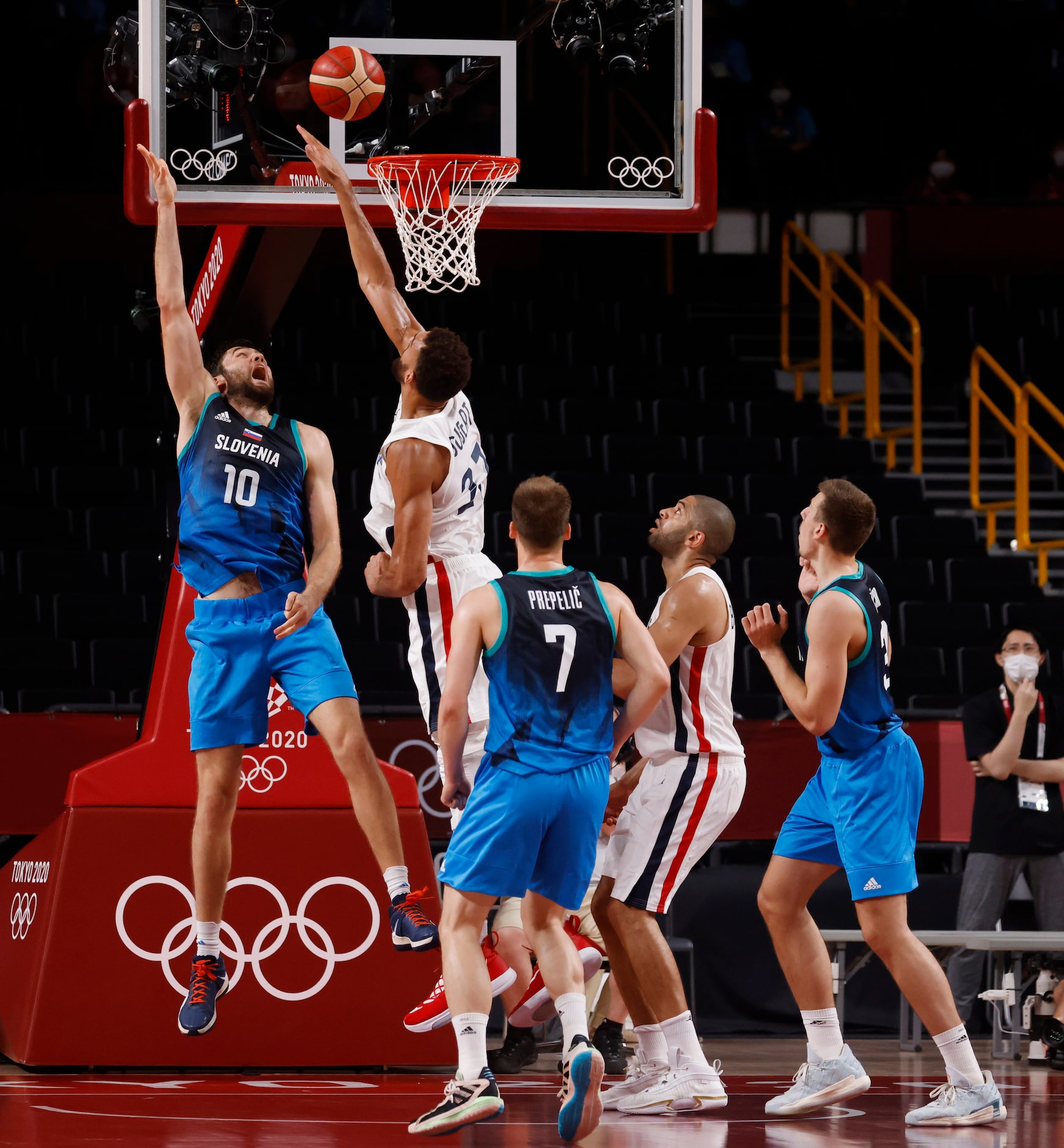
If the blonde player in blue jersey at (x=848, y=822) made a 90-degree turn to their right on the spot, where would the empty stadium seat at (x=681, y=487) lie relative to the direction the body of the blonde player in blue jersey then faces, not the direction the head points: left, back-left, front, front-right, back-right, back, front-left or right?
front

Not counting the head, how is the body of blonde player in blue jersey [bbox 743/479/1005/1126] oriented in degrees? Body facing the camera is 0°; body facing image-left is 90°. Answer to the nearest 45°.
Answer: approximately 90°

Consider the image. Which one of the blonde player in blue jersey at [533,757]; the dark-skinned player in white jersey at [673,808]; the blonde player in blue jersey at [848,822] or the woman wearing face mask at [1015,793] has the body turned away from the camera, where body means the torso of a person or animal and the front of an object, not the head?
the blonde player in blue jersey at [533,757]

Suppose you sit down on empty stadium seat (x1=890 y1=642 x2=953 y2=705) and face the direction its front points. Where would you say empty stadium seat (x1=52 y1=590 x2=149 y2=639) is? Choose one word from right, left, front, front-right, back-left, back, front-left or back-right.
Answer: right

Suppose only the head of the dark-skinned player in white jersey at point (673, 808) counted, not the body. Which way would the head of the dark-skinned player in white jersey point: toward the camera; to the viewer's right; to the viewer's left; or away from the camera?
to the viewer's left

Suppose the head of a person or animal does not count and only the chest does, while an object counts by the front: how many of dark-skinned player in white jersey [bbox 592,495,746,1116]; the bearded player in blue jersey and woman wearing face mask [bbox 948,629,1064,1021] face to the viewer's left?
1

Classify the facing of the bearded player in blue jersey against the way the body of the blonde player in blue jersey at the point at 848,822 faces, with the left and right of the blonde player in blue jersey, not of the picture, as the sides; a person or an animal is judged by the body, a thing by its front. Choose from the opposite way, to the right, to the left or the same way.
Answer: to the left

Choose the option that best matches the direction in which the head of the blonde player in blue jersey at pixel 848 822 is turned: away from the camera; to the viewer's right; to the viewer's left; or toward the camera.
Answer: to the viewer's left

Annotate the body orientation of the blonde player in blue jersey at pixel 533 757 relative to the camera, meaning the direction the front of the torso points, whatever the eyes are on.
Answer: away from the camera

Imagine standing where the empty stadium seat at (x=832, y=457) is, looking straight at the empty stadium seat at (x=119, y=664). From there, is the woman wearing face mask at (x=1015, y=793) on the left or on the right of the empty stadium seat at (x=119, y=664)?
left

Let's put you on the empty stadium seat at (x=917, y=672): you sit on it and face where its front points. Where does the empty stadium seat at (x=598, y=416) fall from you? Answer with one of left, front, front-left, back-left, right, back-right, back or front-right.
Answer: back-right

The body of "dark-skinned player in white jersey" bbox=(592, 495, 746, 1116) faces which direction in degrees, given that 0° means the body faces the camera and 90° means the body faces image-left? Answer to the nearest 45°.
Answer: approximately 90°

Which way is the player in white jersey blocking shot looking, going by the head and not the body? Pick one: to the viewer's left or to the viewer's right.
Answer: to the viewer's left

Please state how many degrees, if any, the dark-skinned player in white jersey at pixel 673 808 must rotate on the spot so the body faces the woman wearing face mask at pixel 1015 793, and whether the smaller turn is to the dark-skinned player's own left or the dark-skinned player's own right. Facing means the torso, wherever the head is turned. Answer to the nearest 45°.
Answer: approximately 135° to the dark-skinned player's own right

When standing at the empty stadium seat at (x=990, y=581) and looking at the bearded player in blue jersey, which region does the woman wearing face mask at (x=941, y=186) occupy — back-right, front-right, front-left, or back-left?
back-right

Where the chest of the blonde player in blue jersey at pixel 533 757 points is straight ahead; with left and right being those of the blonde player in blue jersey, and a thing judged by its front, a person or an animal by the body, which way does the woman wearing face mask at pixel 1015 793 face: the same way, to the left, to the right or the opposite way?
the opposite way

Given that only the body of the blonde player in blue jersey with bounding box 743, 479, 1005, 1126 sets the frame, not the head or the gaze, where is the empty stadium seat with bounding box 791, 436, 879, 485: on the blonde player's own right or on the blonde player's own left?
on the blonde player's own right
